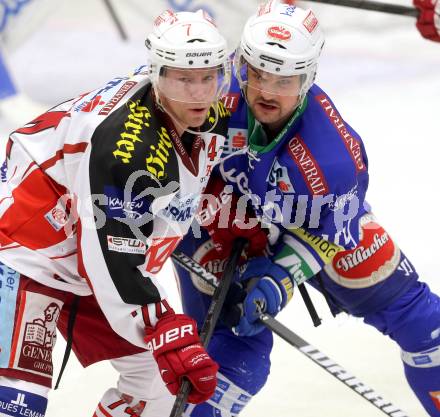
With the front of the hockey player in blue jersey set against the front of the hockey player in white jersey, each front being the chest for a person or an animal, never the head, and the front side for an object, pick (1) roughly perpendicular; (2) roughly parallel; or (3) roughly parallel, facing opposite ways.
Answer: roughly perpendicular

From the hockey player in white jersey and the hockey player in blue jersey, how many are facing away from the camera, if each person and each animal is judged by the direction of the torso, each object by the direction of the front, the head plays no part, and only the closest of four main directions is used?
0

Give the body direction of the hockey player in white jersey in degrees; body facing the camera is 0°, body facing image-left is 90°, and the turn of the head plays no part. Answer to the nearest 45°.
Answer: approximately 315°
